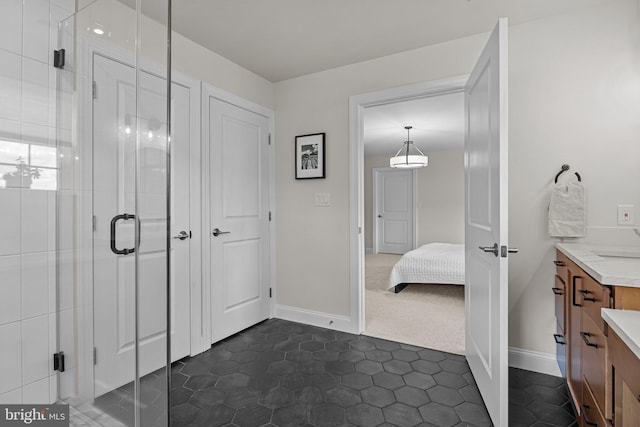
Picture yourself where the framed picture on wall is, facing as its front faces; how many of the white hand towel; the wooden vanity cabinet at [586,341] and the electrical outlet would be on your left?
3

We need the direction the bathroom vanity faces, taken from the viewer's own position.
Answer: facing to the left of the viewer

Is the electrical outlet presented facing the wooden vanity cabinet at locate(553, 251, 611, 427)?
yes

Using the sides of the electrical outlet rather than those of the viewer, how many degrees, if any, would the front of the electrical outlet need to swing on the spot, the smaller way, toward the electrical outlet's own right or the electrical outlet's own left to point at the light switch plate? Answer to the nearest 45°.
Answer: approximately 90° to the electrical outlet's own right
